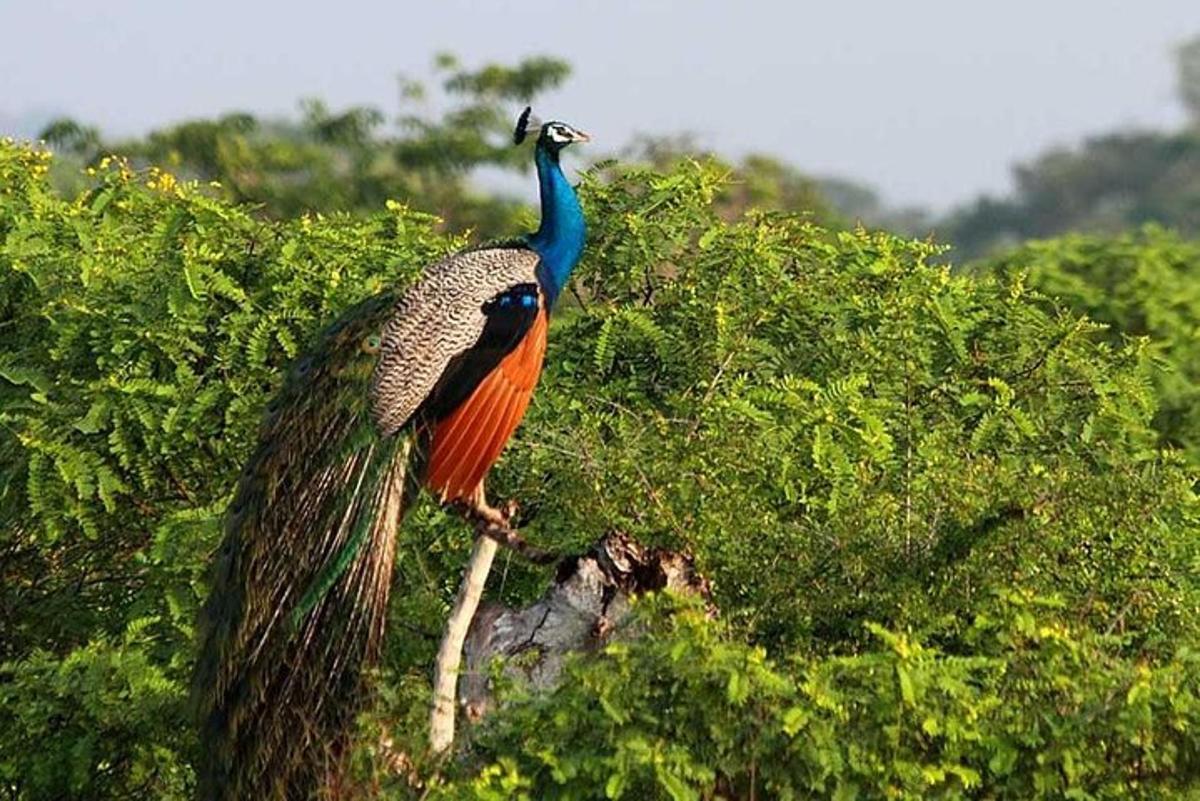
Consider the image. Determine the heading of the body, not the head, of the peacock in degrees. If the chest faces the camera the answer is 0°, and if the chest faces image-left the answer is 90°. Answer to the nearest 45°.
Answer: approximately 270°
